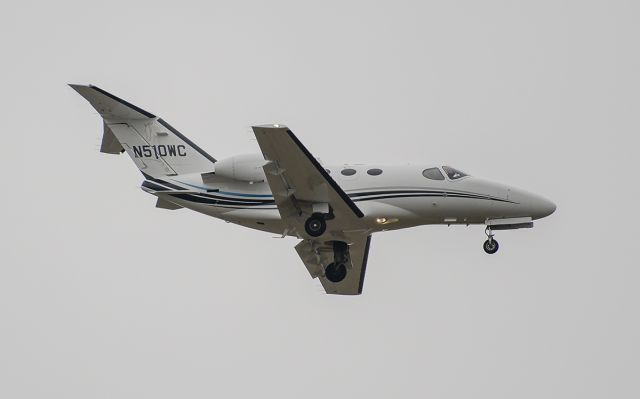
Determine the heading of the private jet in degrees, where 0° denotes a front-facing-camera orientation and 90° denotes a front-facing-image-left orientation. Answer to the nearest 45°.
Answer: approximately 270°
